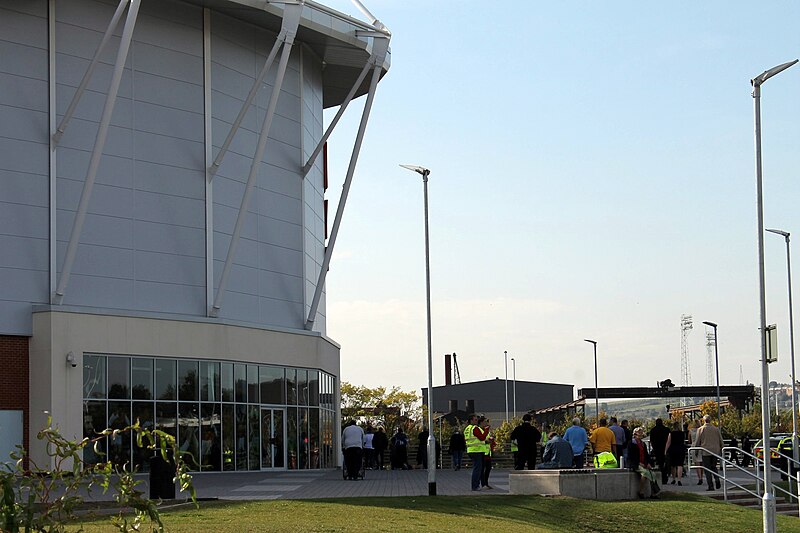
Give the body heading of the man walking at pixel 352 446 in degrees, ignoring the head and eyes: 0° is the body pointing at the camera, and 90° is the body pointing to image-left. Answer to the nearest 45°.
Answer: approximately 180°

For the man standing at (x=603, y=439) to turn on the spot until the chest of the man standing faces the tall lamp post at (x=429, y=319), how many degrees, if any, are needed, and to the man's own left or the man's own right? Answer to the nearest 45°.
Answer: approximately 90° to the man's own left

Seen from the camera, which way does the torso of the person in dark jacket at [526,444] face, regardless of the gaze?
away from the camera

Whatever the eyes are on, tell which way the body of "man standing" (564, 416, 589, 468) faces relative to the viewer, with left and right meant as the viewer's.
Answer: facing away from the viewer

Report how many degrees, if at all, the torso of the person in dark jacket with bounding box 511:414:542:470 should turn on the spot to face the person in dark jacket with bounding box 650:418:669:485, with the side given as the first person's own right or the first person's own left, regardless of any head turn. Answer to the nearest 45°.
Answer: approximately 90° to the first person's own right

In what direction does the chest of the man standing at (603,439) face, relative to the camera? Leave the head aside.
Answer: away from the camera

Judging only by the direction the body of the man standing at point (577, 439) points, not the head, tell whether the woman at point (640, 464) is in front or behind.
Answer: behind
